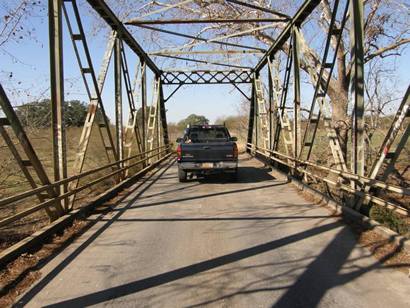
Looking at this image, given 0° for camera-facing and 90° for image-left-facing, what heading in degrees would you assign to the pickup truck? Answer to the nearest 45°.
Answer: approximately 180°
